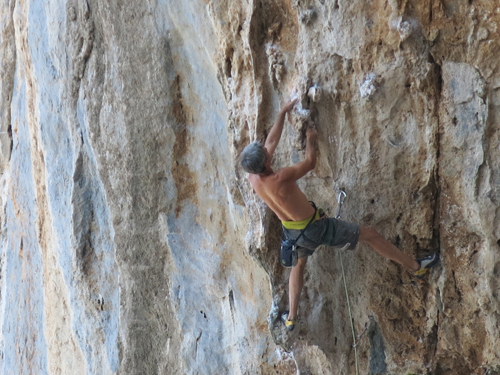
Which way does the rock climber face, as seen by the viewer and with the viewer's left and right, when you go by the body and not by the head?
facing away from the viewer and to the right of the viewer
